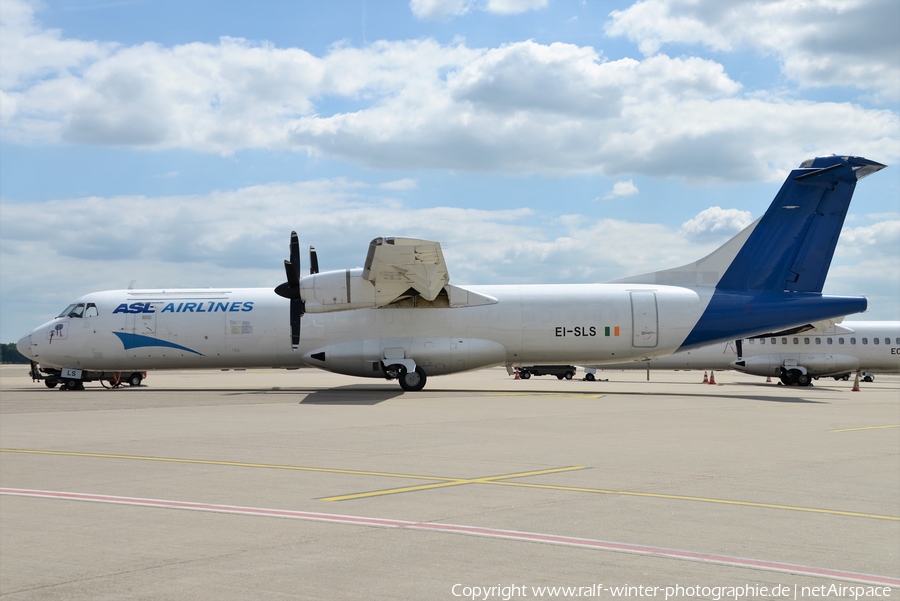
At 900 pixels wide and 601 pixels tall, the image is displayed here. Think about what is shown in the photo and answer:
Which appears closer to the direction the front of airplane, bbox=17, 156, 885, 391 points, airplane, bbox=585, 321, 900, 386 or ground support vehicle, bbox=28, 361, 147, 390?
the ground support vehicle

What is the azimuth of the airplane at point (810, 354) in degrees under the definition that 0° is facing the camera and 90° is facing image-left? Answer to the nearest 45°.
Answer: approximately 90°

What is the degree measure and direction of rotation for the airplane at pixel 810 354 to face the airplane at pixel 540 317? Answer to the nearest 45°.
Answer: approximately 45° to its left

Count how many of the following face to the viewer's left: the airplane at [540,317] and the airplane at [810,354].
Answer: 2

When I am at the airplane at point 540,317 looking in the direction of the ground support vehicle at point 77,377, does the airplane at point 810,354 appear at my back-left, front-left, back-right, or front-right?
back-right

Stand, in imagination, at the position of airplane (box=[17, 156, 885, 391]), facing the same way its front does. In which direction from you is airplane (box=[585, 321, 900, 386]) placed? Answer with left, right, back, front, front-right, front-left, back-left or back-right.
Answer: back-right

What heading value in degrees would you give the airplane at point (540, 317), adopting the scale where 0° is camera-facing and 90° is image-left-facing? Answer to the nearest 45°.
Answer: approximately 90°

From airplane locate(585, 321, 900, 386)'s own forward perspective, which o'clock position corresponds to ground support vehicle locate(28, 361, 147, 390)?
The ground support vehicle is roughly at 11 o'clock from the airplane.
